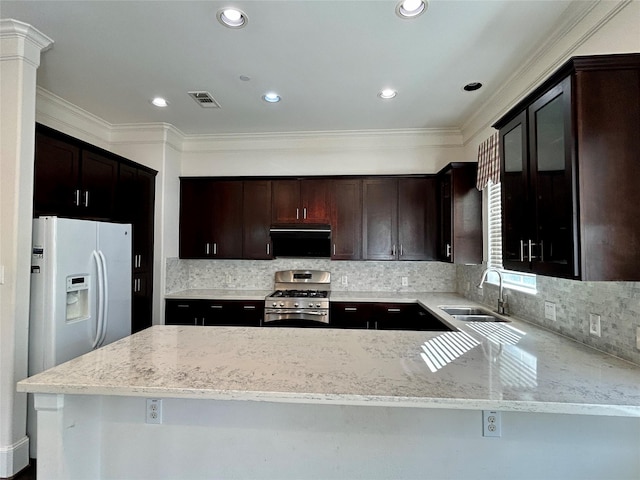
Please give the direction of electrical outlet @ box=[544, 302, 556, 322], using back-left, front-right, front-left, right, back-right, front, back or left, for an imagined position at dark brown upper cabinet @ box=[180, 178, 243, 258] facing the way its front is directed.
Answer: front-left

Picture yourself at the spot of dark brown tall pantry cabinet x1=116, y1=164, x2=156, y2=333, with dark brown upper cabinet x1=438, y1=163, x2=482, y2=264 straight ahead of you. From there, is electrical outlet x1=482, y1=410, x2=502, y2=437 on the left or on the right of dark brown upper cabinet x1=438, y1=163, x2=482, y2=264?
right

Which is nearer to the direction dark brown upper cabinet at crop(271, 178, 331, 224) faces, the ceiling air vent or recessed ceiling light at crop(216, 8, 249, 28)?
the recessed ceiling light

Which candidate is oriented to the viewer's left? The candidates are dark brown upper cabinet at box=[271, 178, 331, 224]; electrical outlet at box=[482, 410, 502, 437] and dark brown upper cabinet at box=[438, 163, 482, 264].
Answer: dark brown upper cabinet at box=[438, 163, 482, 264]

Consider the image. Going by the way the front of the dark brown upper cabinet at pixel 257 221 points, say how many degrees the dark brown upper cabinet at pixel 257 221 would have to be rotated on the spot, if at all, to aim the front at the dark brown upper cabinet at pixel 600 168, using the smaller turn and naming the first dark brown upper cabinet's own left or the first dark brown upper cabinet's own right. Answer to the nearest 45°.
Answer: approximately 45° to the first dark brown upper cabinet's own left

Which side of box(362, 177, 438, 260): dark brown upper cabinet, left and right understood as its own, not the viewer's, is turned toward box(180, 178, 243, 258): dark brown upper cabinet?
right

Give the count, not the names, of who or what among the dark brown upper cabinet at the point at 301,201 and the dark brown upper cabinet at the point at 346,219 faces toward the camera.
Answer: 2

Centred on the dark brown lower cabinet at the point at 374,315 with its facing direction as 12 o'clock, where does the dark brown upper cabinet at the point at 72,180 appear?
The dark brown upper cabinet is roughly at 2 o'clock from the dark brown lower cabinet.

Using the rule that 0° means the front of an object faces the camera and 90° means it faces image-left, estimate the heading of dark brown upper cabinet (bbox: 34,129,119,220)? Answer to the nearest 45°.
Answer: approximately 315°
